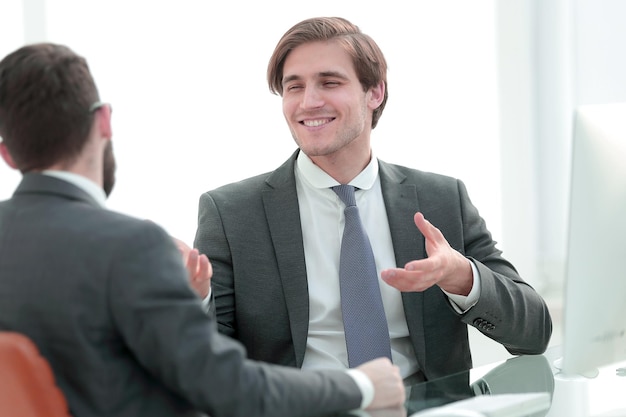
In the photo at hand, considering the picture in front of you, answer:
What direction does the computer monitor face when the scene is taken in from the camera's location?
facing away from the viewer and to the left of the viewer

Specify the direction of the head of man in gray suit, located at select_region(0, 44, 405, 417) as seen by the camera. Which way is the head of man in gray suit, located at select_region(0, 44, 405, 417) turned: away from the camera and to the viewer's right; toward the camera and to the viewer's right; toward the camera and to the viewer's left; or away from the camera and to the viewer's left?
away from the camera and to the viewer's right

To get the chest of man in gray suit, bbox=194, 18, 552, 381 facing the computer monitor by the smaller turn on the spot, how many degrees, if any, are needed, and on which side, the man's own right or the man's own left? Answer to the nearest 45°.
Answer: approximately 45° to the man's own left

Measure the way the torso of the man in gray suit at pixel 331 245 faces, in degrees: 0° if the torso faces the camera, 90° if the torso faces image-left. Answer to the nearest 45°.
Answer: approximately 0°

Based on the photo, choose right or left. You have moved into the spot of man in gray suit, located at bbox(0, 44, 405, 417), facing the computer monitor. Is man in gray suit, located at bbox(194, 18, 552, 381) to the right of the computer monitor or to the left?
left

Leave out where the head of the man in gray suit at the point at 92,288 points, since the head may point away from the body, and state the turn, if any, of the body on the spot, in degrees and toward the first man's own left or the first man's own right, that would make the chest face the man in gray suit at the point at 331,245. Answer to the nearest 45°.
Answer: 0° — they already face them

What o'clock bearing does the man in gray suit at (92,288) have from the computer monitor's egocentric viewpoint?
The man in gray suit is roughly at 9 o'clock from the computer monitor.

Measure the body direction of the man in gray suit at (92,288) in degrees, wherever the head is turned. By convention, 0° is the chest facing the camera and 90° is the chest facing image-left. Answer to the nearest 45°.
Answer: approximately 225°
